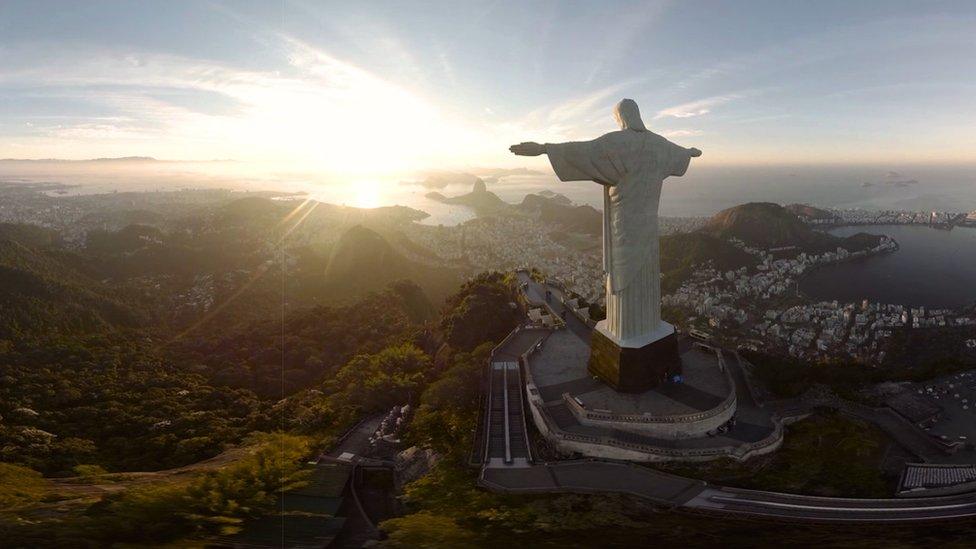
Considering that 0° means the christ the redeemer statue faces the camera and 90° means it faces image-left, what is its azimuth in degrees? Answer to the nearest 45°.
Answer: approximately 135°
